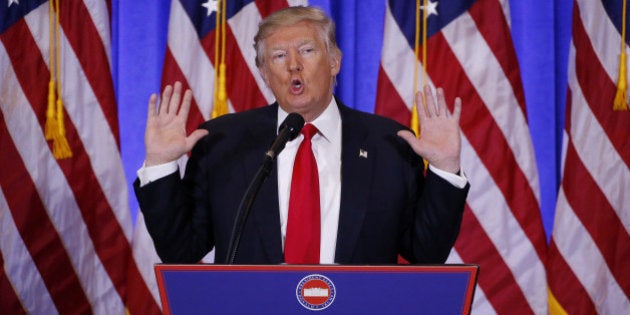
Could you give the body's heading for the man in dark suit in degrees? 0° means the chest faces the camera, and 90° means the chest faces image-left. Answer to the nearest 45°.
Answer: approximately 0°

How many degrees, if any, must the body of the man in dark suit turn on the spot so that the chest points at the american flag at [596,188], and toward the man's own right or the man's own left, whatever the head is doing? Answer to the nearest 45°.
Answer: approximately 135° to the man's own left

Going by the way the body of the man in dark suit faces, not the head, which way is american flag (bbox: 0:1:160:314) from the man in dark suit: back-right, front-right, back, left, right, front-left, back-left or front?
back-right

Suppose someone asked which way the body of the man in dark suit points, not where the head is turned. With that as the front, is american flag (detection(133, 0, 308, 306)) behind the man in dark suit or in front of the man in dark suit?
behind

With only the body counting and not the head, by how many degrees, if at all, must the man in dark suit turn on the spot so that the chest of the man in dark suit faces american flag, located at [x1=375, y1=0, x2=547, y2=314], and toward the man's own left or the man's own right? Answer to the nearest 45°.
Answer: approximately 135° to the man's own left
